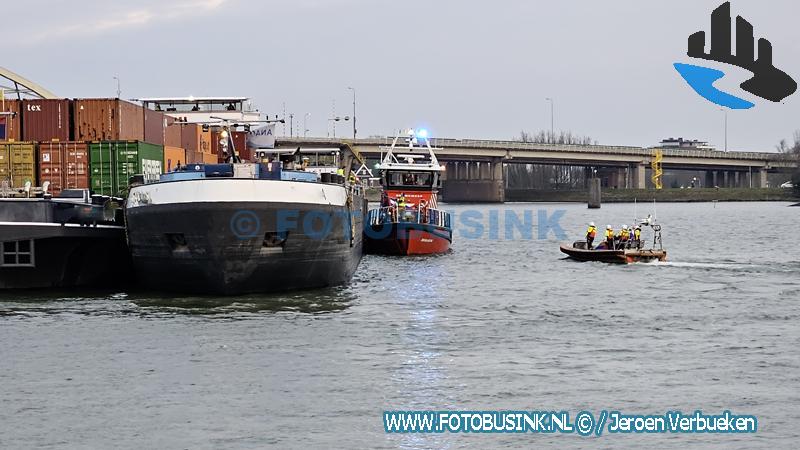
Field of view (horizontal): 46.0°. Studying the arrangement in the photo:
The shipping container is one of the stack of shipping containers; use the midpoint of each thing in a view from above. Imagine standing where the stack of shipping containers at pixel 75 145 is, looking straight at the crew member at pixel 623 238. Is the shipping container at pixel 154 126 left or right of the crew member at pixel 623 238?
left

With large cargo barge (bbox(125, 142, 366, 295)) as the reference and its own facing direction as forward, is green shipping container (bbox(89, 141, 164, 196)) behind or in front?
behind

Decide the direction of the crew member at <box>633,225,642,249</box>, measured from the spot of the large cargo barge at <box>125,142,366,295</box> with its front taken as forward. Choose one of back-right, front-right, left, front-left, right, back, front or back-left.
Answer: back-left

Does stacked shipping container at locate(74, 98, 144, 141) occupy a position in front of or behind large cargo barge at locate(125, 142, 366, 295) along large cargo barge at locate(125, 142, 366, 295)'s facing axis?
behind

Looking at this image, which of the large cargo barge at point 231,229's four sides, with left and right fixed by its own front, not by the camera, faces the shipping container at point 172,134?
back

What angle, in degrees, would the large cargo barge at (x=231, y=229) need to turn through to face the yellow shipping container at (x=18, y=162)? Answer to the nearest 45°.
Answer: approximately 135° to its right

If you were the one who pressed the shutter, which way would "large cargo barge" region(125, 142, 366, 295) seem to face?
facing the viewer

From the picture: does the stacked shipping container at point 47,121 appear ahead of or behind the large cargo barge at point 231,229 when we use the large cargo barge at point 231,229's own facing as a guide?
behind

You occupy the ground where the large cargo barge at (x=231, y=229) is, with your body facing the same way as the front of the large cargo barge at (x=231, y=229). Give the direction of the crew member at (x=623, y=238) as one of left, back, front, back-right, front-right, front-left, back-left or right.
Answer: back-left
